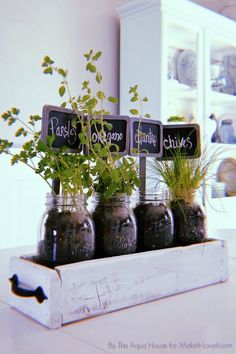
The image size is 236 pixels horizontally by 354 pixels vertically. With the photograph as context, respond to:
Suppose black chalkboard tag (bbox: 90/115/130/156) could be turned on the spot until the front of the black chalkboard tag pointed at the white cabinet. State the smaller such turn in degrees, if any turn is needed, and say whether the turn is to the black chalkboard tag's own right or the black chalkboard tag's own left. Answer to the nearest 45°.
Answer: approximately 180°

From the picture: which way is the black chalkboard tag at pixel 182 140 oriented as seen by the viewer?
toward the camera

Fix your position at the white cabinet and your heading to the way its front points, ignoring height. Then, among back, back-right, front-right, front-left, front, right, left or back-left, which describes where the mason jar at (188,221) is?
front-right

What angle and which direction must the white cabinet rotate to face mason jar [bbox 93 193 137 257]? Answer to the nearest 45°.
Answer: approximately 45° to its right

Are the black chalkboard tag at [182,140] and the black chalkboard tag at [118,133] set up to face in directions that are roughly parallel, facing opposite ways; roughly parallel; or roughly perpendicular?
roughly parallel

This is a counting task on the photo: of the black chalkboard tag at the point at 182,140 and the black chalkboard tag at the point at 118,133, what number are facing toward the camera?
2

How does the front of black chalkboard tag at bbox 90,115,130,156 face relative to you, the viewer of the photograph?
facing the viewer

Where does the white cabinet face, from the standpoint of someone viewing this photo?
facing the viewer and to the right of the viewer

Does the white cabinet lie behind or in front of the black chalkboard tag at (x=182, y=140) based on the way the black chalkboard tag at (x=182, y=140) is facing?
behind

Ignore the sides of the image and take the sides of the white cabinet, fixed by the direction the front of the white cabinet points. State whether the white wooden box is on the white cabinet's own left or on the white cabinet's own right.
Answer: on the white cabinet's own right

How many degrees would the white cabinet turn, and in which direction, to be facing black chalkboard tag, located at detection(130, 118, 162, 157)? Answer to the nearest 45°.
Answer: approximately 45° to its right
